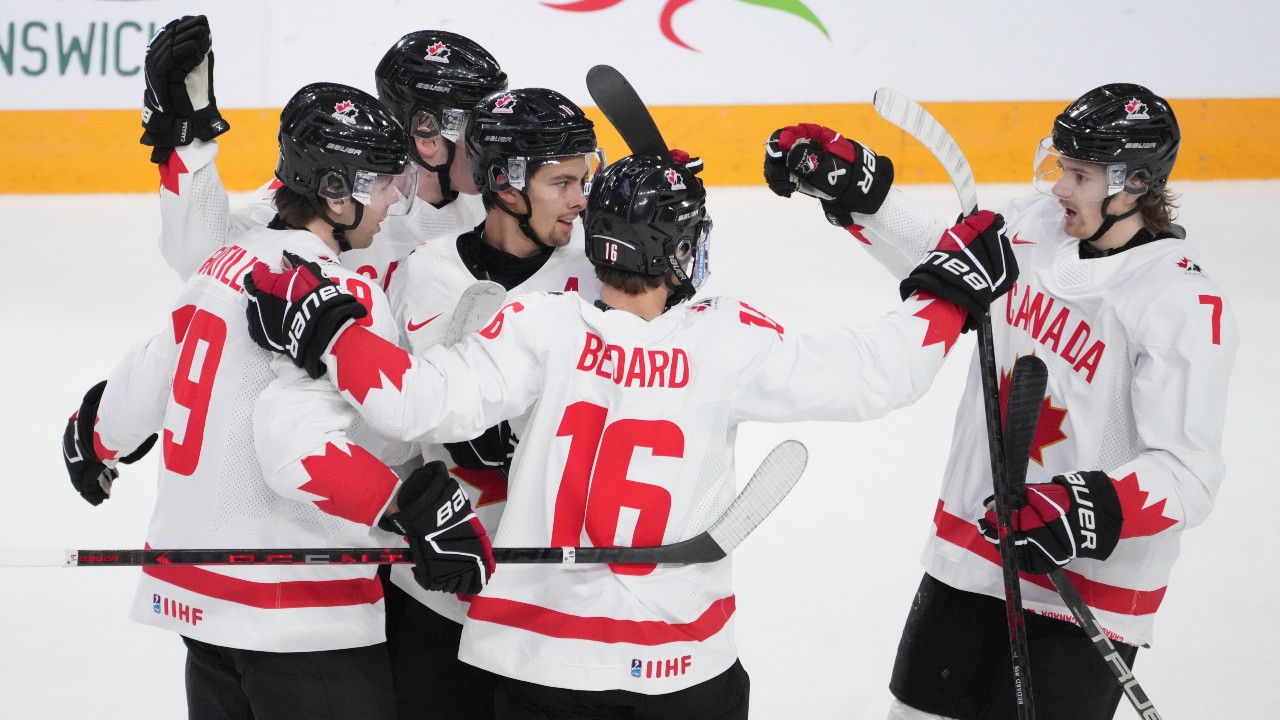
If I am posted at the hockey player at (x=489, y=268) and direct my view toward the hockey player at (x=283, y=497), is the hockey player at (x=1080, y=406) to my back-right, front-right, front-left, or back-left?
back-left

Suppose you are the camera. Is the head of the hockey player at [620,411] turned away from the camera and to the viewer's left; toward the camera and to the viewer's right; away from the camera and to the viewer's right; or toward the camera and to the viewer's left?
away from the camera and to the viewer's right

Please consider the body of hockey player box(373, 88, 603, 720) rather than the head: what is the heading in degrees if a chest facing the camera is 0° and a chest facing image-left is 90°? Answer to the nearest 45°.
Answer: approximately 315°

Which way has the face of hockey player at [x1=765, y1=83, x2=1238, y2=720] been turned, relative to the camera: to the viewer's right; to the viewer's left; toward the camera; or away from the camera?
to the viewer's left

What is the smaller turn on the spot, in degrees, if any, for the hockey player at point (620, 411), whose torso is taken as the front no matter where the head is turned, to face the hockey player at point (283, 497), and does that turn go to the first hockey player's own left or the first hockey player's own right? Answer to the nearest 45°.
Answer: approximately 90° to the first hockey player's own left

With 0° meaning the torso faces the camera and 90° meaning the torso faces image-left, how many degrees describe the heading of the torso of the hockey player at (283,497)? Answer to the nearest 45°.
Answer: approximately 225°

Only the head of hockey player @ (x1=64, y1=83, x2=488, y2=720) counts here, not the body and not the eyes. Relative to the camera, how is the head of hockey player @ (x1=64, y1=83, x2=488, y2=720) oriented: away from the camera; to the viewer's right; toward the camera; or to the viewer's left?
to the viewer's right

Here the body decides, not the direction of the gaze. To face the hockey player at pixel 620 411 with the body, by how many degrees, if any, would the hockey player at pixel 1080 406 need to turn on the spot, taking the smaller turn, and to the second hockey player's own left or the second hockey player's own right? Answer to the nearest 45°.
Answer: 0° — they already face them

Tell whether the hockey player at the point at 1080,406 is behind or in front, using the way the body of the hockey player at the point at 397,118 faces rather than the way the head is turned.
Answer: in front

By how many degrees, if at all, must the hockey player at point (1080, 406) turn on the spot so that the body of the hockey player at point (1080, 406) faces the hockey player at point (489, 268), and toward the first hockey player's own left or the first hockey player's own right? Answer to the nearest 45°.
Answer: approximately 45° to the first hockey player's own right

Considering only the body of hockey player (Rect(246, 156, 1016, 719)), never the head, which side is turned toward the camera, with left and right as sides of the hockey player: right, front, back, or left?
back

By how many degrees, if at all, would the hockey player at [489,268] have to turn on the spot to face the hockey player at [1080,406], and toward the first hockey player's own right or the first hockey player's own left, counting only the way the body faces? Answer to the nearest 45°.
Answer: approximately 45° to the first hockey player's own left
